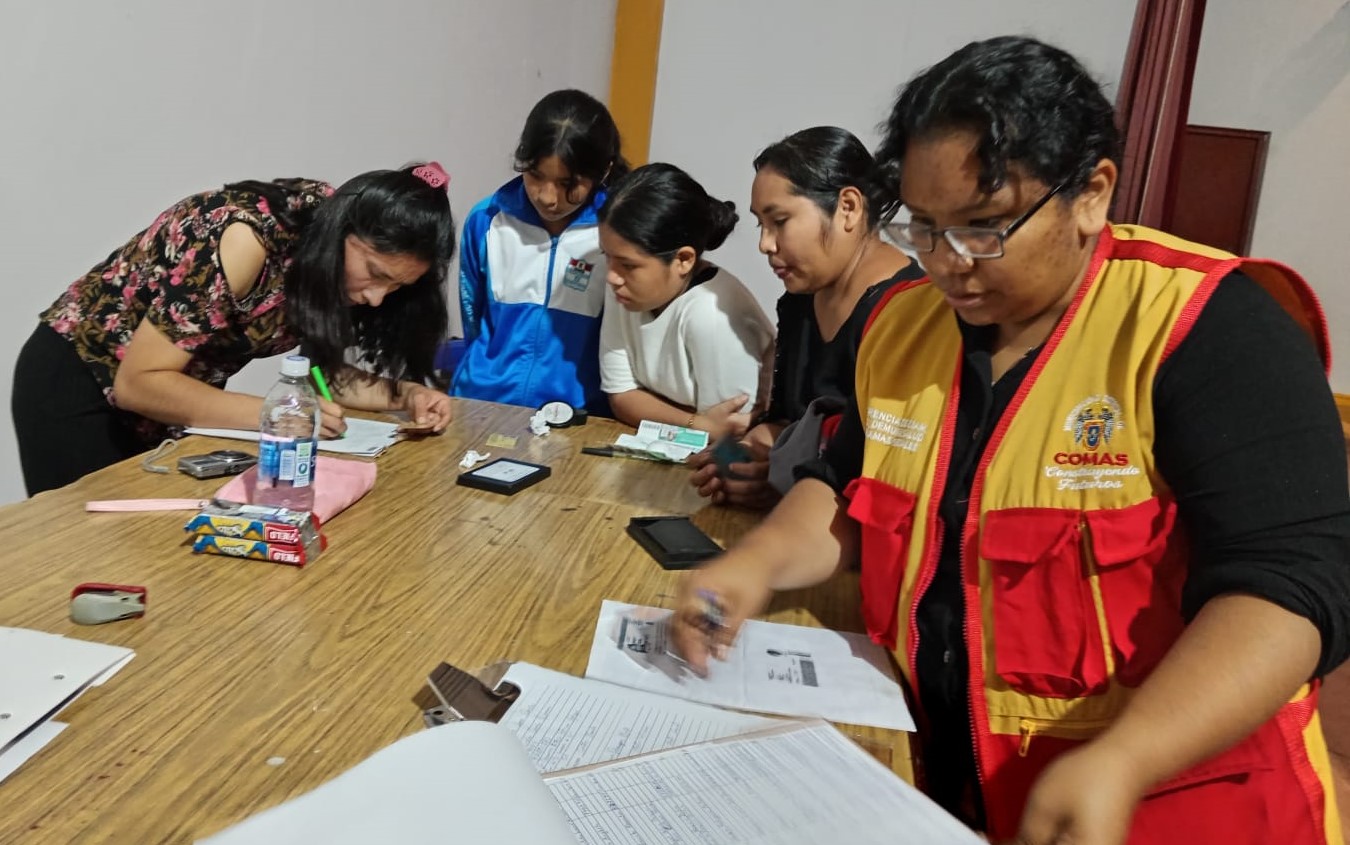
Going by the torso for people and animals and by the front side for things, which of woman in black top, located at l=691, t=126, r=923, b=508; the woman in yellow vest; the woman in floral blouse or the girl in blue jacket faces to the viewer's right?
the woman in floral blouse

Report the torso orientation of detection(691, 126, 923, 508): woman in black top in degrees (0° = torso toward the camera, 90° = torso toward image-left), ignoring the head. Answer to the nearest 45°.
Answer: approximately 45°

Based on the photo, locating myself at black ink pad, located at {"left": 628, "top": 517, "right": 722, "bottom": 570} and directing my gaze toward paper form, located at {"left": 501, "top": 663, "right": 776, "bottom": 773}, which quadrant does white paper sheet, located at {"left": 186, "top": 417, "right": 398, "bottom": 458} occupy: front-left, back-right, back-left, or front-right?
back-right

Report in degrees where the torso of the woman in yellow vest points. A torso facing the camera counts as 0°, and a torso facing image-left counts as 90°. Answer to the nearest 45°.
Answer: approximately 45°

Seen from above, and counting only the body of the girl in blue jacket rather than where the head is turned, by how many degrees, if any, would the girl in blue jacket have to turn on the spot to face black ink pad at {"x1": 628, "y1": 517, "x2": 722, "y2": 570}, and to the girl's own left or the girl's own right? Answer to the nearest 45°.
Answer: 0° — they already face it

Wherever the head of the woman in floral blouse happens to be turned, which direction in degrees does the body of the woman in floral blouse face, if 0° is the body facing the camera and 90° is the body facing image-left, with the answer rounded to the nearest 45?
approximately 270°

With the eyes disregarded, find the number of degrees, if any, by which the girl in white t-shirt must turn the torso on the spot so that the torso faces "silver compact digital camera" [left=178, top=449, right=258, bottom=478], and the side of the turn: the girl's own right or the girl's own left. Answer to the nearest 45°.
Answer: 0° — they already face it
